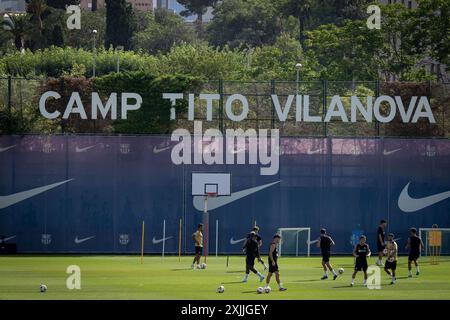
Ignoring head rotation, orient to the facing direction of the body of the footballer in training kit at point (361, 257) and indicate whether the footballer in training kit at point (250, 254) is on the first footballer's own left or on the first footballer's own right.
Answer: on the first footballer's own right

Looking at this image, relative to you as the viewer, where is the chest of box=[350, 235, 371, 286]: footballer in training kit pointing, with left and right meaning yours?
facing the viewer
